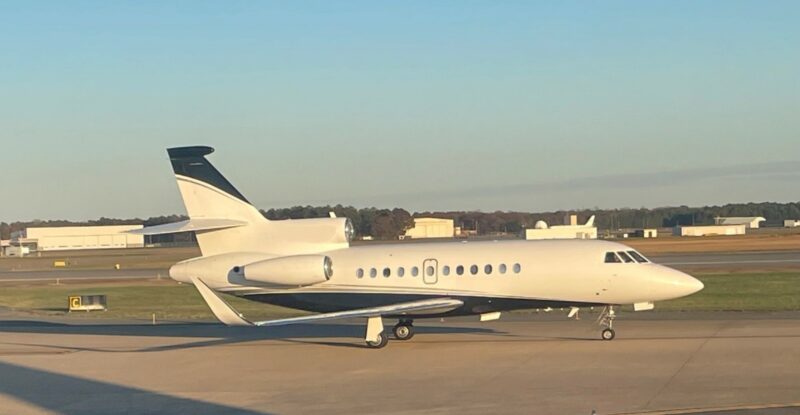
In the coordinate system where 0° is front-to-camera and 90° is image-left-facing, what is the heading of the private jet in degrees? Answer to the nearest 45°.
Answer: approximately 270°
